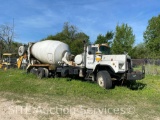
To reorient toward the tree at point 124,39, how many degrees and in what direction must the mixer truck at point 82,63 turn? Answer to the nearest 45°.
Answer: approximately 135° to its left

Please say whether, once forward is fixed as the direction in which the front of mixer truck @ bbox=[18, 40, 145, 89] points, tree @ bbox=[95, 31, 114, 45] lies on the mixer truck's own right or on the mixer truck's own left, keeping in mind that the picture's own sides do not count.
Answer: on the mixer truck's own left

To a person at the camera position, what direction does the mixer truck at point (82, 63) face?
facing the viewer and to the right of the viewer
